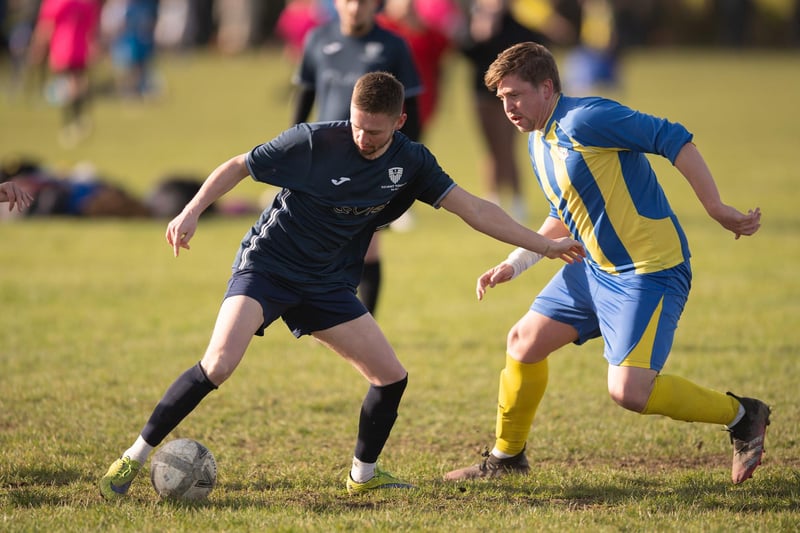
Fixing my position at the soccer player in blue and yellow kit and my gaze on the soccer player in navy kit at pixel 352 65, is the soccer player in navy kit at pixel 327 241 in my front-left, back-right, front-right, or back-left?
front-left

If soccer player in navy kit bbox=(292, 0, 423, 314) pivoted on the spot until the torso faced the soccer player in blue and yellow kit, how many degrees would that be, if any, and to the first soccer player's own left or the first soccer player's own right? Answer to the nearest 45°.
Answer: approximately 45° to the first soccer player's own left

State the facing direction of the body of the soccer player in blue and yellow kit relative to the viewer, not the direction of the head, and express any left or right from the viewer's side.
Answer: facing the viewer and to the left of the viewer

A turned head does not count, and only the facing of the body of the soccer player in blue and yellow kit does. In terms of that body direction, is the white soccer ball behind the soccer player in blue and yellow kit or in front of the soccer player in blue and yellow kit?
in front

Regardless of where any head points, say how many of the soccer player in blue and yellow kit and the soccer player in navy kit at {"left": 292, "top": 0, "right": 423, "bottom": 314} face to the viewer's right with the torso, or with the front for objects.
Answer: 0

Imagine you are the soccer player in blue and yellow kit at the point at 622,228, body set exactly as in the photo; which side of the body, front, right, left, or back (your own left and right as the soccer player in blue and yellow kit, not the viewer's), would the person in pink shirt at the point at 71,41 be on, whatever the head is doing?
right

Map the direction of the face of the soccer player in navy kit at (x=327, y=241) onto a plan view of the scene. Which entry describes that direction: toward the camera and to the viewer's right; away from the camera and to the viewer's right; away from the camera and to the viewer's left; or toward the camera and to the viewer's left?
toward the camera and to the viewer's left

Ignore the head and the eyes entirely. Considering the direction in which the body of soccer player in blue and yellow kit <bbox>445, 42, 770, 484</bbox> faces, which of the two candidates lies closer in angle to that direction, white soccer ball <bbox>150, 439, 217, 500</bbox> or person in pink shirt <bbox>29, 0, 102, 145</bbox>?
the white soccer ball

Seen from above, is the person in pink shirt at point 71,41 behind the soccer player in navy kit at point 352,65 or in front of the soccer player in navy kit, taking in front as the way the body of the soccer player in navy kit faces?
behind

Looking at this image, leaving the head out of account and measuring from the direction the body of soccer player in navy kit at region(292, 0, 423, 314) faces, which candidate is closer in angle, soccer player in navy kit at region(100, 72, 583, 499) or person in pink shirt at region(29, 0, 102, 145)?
the soccer player in navy kit

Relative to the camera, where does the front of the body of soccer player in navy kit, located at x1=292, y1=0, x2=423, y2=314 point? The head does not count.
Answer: toward the camera

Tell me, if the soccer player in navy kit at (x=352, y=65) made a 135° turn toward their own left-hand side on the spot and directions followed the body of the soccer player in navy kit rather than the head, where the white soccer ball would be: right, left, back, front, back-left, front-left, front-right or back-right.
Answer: back-right

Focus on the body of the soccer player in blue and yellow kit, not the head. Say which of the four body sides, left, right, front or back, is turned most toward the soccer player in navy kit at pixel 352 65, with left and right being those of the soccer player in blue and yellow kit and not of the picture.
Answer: right
